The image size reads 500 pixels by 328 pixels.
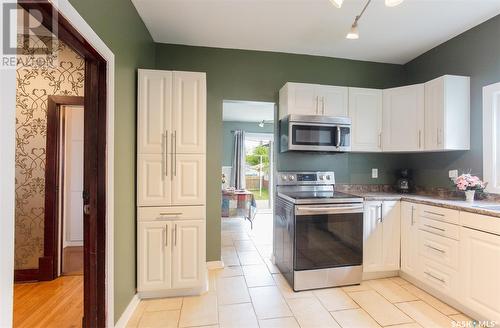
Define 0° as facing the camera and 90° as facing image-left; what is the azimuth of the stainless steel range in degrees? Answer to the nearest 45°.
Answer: approximately 0°

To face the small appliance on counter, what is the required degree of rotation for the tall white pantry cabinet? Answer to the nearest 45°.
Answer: approximately 90° to its left

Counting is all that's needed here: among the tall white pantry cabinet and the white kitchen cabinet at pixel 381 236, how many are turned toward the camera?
2

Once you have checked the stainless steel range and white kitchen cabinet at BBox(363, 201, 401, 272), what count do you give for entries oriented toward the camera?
2

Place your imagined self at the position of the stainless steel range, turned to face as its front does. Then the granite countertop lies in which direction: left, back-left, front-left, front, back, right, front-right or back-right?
left
